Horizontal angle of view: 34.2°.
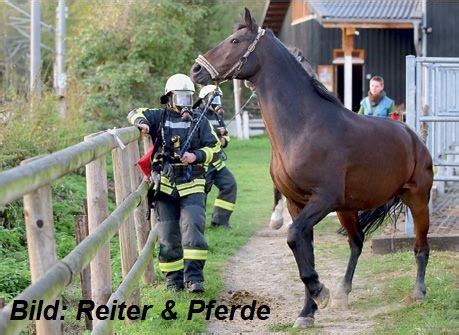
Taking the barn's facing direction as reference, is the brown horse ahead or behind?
ahead

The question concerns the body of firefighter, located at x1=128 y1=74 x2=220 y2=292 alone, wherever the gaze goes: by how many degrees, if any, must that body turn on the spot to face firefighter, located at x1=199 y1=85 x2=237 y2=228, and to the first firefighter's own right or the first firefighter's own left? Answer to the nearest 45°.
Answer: approximately 180°

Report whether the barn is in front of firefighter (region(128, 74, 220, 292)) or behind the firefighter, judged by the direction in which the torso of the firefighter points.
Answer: behind

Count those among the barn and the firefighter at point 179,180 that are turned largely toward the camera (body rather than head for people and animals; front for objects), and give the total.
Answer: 2

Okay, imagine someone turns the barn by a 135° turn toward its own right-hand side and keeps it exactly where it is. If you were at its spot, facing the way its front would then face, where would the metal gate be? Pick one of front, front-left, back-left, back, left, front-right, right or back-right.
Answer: back-left

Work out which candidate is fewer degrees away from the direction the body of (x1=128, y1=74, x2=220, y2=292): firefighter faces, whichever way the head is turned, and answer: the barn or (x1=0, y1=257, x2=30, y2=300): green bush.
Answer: the green bush

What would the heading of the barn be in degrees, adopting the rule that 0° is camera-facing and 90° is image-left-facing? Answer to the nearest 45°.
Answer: approximately 0°

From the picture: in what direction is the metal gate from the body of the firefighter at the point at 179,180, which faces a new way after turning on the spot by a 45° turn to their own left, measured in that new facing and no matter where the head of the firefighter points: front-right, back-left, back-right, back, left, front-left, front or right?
left

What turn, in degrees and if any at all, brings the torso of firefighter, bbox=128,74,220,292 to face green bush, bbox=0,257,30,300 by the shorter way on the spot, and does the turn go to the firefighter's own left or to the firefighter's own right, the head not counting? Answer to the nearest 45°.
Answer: approximately 90° to the firefighter's own right
